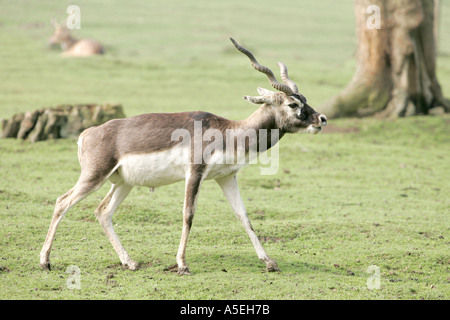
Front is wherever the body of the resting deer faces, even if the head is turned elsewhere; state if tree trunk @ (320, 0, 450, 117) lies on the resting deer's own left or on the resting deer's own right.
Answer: on the resting deer's own left

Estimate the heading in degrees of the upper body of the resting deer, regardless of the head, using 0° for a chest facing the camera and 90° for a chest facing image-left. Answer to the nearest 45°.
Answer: approximately 90°

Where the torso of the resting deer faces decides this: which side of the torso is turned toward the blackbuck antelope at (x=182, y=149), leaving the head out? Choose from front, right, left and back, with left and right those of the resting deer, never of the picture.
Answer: left

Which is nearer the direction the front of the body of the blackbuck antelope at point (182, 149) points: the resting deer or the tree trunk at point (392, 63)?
the tree trunk

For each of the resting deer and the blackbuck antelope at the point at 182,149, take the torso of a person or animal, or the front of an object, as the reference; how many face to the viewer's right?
1

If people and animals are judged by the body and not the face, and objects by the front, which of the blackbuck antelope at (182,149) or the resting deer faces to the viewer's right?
the blackbuck antelope

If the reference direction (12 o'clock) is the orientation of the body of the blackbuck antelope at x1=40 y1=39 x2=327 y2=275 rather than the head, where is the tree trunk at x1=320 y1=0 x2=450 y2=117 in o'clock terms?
The tree trunk is roughly at 10 o'clock from the blackbuck antelope.

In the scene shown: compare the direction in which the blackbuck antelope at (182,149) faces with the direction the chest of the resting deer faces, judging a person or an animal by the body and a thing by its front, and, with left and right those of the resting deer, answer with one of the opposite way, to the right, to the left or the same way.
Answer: the opposite way

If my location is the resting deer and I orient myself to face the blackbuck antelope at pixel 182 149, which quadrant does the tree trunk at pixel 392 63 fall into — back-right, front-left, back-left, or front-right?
front-left

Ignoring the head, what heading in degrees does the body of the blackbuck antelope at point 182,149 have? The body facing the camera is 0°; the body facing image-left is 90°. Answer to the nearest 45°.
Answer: approximately 270°

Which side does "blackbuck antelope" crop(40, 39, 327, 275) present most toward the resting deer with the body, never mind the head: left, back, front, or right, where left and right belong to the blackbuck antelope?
left

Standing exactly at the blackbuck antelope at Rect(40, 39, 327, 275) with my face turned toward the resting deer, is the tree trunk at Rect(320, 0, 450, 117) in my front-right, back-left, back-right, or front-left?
front-right
